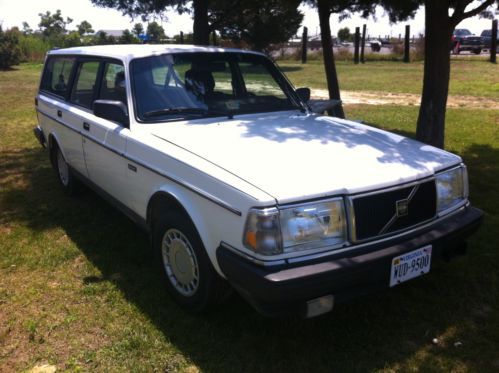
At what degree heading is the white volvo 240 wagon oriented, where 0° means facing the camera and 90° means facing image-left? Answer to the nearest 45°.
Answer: approximately 315°

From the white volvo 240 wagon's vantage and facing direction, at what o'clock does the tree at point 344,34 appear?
The tree is roughly at 8 o'clock from the white volvo 240 wagon.

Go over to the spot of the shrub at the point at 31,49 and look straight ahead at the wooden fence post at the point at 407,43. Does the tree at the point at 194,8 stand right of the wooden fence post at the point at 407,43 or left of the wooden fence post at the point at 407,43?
right

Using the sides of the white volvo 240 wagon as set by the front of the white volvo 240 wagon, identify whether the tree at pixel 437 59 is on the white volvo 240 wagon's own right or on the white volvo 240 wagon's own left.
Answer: on the white volvo 240 wagon's own left

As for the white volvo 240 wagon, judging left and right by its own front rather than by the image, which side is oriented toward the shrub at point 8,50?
back

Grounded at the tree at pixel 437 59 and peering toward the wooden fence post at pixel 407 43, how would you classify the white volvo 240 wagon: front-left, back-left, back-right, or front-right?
back-left

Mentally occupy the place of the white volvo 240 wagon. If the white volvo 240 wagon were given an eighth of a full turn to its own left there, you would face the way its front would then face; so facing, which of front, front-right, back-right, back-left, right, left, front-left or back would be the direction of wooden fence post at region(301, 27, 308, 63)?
left

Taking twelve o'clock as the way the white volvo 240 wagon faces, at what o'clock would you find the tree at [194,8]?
The tree is roughly at 7 o'clock from the white volvo 240 wagon.

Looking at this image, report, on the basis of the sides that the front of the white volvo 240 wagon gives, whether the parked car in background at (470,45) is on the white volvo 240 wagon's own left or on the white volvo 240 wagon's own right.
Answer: on the white volvo 240 wagon's own left

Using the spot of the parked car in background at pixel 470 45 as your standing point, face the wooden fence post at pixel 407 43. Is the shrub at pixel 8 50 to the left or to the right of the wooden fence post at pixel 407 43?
right
